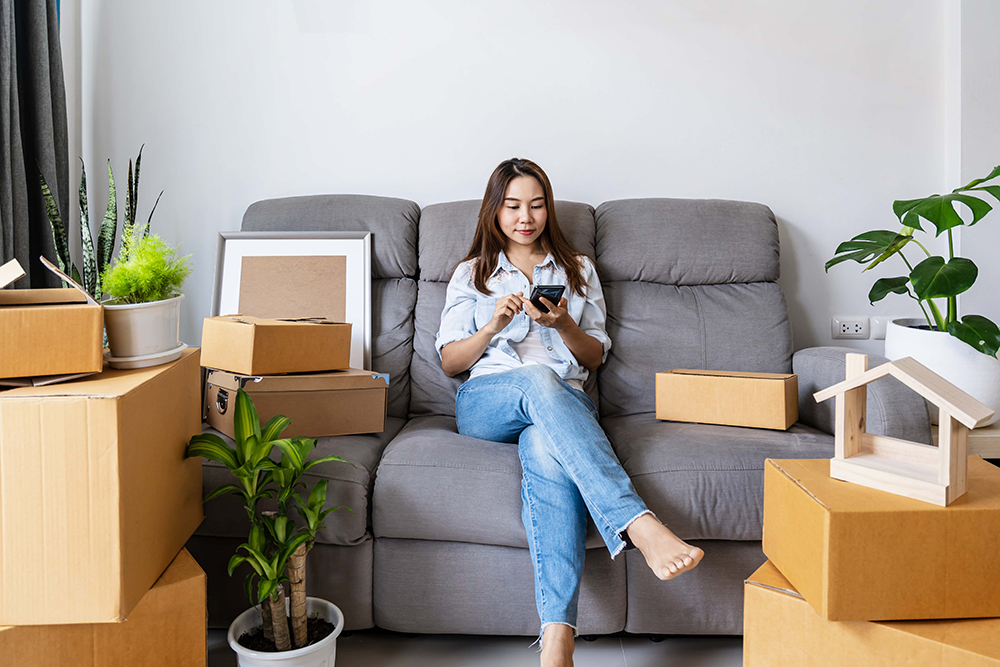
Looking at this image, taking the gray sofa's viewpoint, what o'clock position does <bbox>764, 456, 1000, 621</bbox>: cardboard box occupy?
The cardboard box is roughly at 10 o'clock from the gray sofa.

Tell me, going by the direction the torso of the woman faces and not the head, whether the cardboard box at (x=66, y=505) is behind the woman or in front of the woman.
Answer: in front

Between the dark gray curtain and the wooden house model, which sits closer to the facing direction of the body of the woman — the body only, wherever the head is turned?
the wooden house model

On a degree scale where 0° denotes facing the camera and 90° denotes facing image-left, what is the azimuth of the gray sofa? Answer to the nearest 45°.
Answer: approximately 0°

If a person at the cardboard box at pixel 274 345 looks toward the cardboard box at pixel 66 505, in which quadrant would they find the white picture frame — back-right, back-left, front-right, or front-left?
back-right

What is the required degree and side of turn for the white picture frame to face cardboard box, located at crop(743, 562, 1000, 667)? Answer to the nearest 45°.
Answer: approximately 45° to its left
